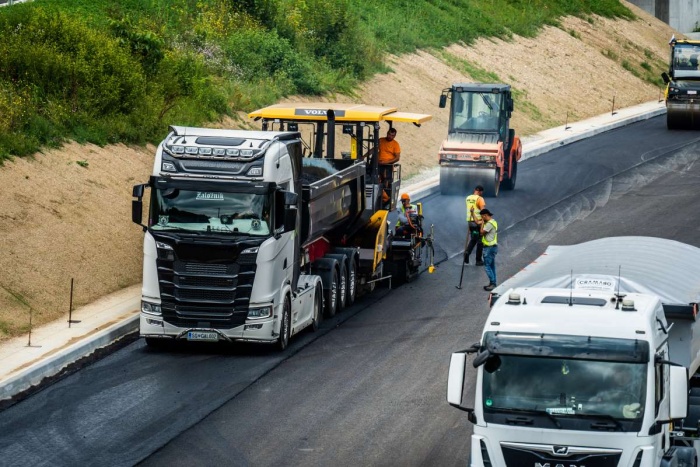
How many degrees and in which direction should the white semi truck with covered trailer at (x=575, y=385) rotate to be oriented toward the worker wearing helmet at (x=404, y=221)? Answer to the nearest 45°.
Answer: approximately 180°

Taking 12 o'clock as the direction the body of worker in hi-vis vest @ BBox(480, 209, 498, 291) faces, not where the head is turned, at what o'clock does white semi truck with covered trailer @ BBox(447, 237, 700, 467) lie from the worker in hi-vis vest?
The white semi truck with covered trailer is roughly at 9 o'clock from the worker in hi-vis vest.

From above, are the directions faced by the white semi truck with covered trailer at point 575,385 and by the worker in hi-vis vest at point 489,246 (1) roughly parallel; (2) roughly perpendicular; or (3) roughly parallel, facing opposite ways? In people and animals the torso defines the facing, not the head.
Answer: roughly perpendicular

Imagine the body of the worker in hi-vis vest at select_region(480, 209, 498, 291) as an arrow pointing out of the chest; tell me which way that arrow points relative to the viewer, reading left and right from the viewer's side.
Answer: facing to the left of the viewer

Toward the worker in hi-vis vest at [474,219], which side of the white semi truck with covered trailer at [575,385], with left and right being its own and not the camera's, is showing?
back

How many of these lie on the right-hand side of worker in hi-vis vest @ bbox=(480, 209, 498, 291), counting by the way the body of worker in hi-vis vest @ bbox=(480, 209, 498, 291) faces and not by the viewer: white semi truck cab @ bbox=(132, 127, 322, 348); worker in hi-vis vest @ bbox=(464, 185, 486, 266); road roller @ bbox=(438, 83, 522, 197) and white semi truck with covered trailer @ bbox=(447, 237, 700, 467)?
2

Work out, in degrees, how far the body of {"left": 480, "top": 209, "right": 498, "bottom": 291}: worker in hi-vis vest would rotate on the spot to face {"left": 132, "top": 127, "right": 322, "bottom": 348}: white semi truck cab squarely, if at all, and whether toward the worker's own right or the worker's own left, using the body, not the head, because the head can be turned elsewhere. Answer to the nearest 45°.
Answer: approximately 45° to the worker's own left

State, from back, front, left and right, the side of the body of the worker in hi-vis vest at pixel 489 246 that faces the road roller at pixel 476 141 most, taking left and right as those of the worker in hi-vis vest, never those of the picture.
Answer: right

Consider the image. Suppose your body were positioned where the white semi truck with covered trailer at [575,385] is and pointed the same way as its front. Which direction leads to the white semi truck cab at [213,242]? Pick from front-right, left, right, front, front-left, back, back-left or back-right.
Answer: back-right

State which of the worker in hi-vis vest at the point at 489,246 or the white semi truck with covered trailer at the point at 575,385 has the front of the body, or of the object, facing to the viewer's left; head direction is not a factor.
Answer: the worker in hi-vis vest

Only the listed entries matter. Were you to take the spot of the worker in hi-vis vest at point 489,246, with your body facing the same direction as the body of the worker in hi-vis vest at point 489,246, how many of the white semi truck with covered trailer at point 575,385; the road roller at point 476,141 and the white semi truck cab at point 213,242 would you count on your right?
1

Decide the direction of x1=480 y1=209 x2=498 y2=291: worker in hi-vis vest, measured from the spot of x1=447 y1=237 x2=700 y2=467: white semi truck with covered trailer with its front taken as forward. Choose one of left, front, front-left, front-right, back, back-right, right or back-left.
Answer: back

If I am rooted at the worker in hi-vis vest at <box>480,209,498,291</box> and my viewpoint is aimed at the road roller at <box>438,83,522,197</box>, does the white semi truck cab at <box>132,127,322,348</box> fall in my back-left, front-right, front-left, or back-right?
back-left

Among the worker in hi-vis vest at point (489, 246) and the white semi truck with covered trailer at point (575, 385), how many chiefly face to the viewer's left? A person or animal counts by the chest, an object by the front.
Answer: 1
